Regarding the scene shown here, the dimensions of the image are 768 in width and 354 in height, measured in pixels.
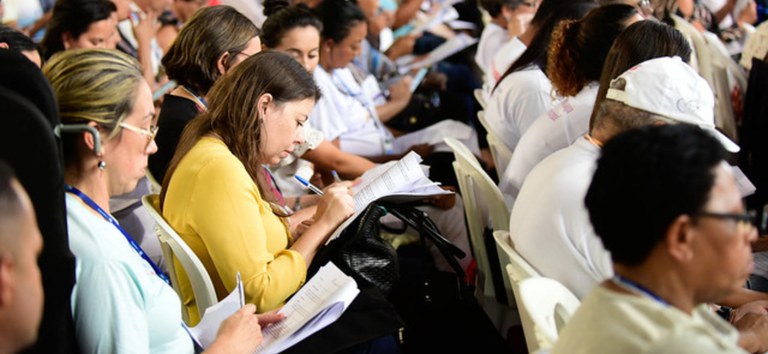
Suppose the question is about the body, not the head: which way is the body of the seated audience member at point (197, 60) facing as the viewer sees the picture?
to the viewer's right

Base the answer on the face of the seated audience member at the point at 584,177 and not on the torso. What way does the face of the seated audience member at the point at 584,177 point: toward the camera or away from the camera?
away from the camera

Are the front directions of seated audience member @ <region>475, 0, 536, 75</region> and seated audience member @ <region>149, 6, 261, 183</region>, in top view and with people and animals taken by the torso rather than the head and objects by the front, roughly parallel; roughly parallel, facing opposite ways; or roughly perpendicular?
roughly parallel

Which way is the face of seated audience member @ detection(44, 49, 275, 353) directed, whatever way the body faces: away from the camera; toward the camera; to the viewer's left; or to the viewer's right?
to the viewer's right

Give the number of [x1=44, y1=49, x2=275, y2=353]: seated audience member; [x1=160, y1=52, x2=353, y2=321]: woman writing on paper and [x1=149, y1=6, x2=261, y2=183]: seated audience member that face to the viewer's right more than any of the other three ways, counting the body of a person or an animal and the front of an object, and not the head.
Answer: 3

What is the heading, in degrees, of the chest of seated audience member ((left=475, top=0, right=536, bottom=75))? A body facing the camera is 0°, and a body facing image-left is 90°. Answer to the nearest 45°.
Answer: approximately 270°

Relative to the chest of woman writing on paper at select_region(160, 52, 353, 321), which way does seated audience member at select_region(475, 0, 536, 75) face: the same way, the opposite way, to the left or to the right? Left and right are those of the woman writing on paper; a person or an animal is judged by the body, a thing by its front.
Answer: the same way

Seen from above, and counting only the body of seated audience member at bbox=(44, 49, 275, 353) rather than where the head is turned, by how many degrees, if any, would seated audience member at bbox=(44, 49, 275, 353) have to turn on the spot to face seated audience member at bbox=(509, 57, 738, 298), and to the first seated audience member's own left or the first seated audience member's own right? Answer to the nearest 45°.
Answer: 0° — they already face them

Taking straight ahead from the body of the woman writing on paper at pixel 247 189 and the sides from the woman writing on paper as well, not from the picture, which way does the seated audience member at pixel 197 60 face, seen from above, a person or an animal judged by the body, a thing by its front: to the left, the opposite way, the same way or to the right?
the same way

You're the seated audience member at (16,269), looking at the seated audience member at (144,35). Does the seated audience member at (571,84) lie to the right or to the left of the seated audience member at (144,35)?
right

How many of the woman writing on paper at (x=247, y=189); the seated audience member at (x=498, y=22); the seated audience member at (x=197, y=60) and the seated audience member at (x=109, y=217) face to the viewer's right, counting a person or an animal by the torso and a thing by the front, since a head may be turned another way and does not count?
4

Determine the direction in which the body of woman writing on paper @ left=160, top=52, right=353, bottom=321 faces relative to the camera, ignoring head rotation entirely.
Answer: to the viewer's right

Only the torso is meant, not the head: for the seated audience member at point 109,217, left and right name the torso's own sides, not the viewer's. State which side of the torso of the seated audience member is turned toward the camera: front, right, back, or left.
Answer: right

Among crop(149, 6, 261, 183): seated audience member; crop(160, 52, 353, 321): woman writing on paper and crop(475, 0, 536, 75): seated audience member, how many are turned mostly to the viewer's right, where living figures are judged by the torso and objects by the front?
3

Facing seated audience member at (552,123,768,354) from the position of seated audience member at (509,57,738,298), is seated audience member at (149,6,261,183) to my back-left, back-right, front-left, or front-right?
back-right
